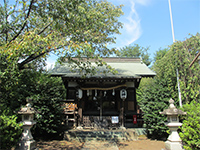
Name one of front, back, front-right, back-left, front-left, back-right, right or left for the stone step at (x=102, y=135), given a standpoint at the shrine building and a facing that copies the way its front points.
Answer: front

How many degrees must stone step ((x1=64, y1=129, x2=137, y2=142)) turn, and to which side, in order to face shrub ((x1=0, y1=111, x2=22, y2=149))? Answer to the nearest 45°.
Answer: approximately 45° to its right

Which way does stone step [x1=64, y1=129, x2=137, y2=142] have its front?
toward the camera

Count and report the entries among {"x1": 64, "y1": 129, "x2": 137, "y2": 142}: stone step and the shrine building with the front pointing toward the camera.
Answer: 2

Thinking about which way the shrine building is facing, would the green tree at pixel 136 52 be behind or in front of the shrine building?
behind

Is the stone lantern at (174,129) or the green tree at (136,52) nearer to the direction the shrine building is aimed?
the stone lantern

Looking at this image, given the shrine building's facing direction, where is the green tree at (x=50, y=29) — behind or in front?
in front

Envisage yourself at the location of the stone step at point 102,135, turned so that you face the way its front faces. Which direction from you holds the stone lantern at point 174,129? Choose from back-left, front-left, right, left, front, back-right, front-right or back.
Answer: front-left

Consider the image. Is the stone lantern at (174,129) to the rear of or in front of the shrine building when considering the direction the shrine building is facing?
in front

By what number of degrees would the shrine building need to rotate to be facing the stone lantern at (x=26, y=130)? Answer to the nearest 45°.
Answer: approximately 45° to its right

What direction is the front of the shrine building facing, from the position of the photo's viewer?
facing the viewer

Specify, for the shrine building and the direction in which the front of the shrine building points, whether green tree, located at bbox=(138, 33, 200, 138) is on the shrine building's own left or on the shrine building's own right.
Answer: on the shrine building's own left
